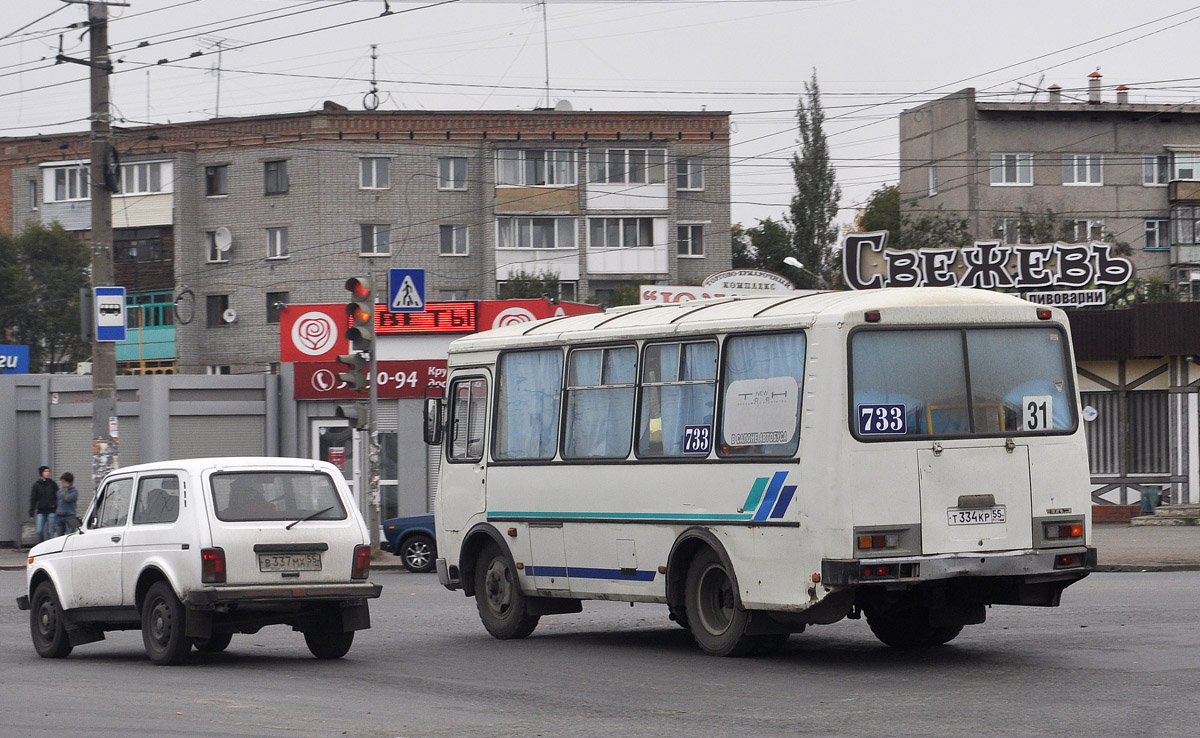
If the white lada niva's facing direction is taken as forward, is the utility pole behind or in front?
in front

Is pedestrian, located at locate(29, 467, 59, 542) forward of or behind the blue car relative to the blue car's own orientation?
forward

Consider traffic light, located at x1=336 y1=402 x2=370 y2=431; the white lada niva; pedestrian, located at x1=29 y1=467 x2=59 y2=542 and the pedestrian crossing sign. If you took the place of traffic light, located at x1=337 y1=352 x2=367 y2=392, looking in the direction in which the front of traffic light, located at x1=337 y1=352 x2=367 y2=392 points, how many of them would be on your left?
1

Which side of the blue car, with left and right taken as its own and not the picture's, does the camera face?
left

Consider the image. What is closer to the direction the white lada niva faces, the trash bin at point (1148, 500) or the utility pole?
the utility pole

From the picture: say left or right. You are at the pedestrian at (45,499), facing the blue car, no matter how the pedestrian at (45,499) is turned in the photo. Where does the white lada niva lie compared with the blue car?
right

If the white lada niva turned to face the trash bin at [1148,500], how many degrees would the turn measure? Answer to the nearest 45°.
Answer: approximately 90° to its right

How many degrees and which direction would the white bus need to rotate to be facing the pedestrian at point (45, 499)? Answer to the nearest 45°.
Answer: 0° — it already faces them

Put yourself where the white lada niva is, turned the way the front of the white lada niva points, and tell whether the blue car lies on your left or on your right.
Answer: on your right
